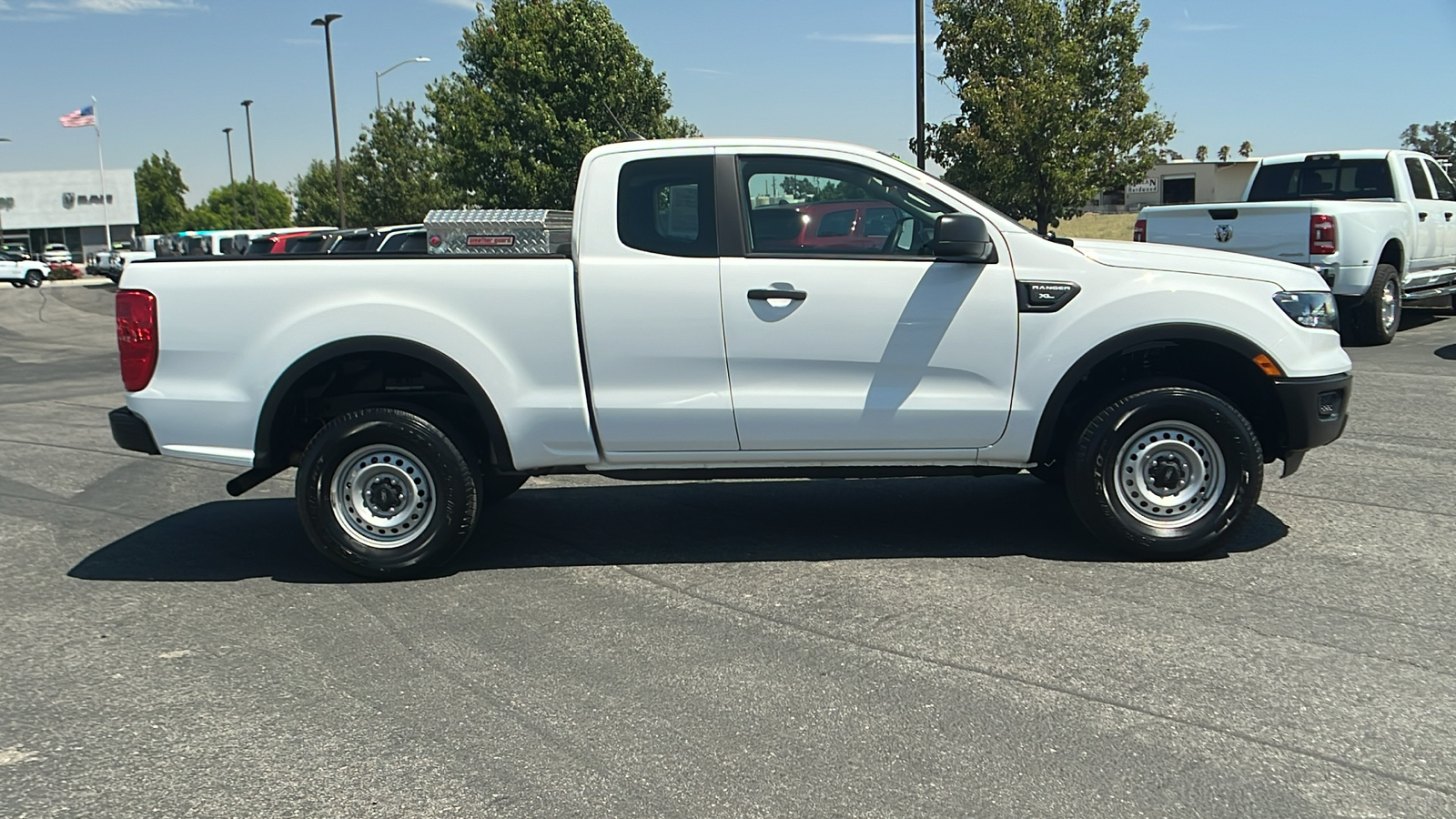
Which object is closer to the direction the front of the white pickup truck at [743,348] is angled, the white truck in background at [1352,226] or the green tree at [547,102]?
the white truck in background

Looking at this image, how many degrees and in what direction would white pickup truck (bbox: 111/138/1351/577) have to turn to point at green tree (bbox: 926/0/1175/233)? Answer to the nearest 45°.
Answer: approximately 90° to its left

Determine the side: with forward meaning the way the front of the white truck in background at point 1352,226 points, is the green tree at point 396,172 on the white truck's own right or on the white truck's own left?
on the white truck's own left

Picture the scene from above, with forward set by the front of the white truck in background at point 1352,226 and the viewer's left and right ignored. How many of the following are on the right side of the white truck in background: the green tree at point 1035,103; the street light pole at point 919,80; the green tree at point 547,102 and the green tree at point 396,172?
0

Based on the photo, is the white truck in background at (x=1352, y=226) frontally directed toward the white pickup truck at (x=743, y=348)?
no

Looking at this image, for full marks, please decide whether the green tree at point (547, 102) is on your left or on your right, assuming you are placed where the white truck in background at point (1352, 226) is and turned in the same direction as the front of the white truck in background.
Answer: on your left

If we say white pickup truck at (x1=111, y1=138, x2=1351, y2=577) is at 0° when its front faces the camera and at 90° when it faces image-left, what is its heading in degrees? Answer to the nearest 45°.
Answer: approximately 270°

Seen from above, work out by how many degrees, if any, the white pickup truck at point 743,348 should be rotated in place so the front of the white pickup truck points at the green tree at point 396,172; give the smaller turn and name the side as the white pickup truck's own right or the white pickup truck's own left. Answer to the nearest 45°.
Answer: approximately 90° to the white pickup truck's own left

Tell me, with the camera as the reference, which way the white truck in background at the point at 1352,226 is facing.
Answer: facing away from the viewer and to the right of the viewer

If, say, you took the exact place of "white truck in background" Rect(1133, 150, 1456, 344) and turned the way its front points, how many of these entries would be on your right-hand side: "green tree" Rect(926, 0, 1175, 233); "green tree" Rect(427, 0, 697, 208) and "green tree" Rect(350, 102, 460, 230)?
0

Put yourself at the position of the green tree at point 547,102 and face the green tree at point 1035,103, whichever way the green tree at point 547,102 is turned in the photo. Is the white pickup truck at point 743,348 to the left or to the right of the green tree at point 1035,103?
right

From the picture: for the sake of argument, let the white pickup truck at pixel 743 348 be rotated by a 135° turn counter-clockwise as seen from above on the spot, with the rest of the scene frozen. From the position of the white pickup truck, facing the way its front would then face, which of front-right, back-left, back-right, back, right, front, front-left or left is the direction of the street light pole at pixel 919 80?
front-right

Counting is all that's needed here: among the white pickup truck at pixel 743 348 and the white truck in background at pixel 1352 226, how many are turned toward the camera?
0
